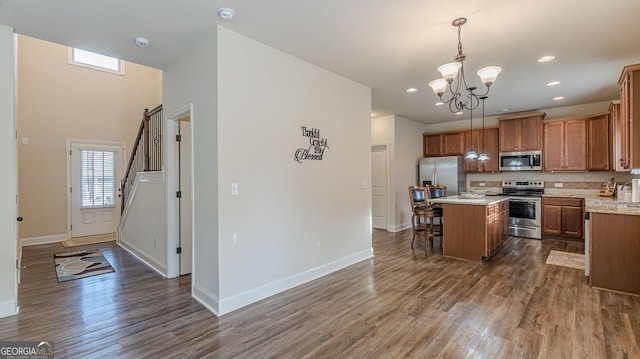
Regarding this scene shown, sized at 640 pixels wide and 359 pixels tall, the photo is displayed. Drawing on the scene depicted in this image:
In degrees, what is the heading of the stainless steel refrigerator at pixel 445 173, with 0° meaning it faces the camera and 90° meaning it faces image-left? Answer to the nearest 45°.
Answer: approximately 0°

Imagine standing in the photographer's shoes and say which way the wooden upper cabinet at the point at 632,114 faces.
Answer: facing to the left of the viewer

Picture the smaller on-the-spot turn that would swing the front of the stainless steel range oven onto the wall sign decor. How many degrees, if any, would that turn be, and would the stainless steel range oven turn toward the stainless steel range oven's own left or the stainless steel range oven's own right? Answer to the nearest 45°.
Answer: approximately 45° to the stainless steel range oven's own right

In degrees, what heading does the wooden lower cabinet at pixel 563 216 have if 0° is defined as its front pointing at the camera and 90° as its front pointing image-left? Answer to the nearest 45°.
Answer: approximately 0°

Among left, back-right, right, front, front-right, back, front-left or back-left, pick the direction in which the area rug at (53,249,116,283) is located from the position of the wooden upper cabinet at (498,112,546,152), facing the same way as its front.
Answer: front-right

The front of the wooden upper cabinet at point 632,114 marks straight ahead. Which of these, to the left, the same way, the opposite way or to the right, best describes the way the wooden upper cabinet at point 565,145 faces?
to the left

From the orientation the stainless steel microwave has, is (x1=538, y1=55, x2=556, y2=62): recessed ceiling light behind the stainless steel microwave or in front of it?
in front

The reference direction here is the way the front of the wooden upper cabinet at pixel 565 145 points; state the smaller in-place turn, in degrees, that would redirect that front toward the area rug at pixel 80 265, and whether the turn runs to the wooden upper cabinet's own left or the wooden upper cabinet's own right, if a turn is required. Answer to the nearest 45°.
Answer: approximately 45° to the wooden upper cabinet's own right

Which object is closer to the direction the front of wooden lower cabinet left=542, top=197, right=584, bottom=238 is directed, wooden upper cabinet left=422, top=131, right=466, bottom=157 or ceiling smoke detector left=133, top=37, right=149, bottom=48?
the ceiling smoke detector
